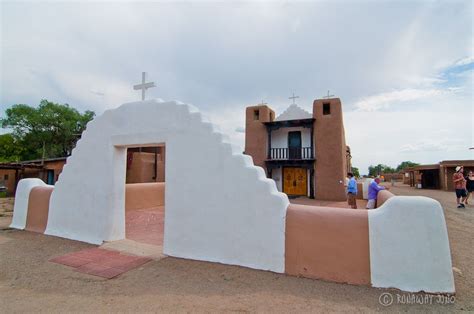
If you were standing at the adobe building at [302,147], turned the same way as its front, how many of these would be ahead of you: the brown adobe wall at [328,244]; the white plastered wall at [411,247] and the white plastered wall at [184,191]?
3

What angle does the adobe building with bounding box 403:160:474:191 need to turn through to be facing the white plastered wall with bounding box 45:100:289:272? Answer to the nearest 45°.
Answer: approximately 45° to its left

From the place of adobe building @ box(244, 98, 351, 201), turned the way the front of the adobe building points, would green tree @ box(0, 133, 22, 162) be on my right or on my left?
on my right

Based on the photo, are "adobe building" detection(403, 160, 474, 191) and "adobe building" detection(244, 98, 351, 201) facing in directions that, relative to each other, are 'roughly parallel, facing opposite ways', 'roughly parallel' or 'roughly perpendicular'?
roughly perpendicular

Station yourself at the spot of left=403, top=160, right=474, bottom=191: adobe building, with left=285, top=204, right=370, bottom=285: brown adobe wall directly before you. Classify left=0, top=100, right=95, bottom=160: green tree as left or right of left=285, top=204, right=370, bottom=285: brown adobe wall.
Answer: right

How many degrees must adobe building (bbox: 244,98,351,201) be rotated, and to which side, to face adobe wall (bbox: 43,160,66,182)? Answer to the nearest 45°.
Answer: approximately 90° to its right

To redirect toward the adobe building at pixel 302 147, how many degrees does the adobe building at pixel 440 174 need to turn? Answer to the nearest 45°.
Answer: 0° — it already faces it

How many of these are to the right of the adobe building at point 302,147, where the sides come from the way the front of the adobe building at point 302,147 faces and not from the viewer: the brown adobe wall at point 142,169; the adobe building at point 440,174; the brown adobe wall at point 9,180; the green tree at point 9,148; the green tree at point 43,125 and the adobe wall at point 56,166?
5

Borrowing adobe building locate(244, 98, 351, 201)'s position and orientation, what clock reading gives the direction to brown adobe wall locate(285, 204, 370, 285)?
The brown adobe wall is roughly at 12 o'clock from the adobe building.

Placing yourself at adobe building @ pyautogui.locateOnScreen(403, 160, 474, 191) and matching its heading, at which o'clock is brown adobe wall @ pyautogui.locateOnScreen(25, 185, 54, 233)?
The brown adobe wall is roughly at 11 o'clock from the adobe building.

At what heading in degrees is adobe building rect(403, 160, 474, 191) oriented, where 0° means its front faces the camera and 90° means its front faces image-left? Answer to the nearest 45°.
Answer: approximately 45°

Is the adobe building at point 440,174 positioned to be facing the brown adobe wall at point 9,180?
yes

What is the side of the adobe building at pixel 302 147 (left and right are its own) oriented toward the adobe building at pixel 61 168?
right
